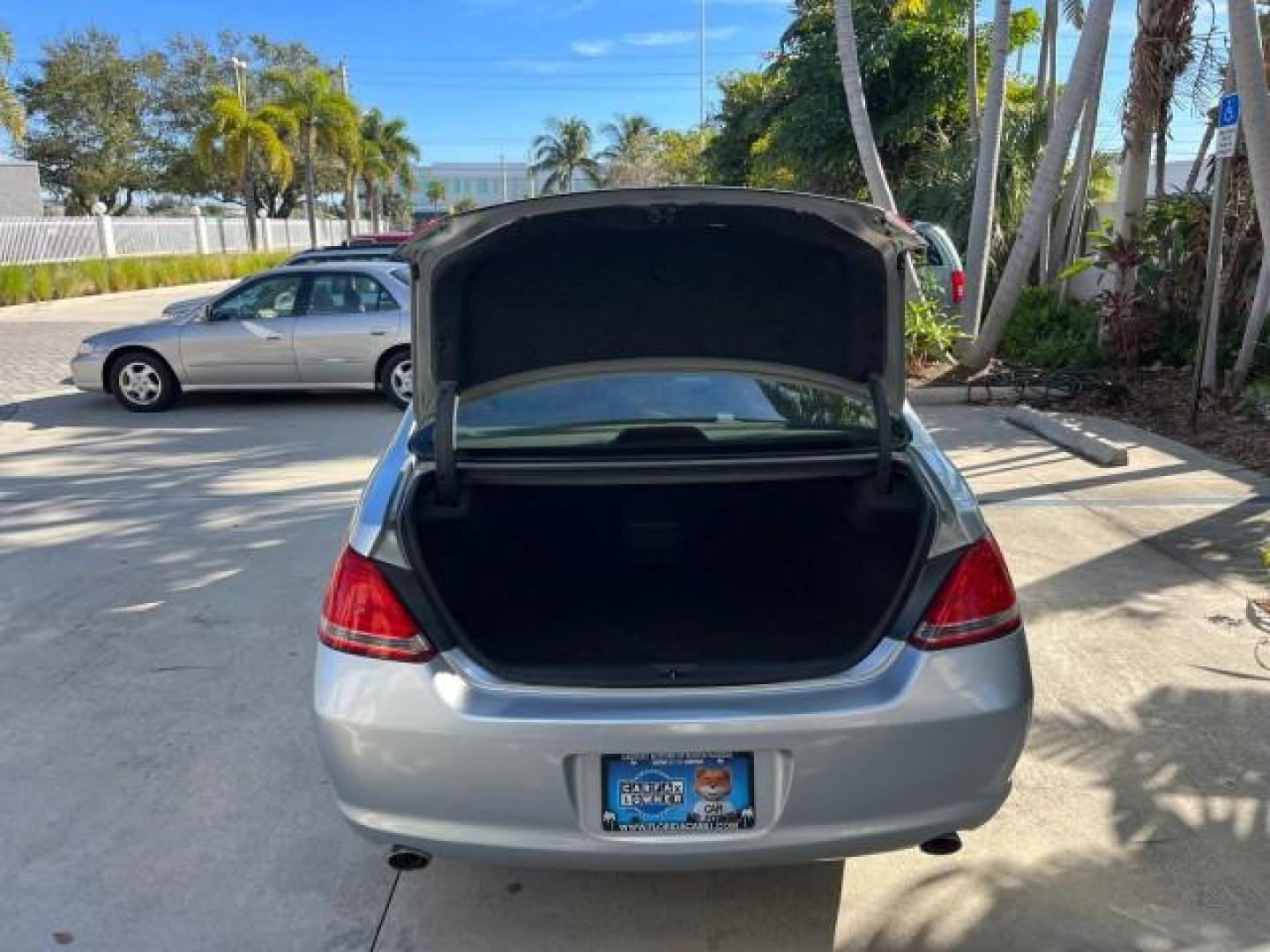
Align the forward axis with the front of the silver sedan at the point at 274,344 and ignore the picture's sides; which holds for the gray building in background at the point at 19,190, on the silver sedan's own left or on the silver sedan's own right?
on the silver sedan's own right

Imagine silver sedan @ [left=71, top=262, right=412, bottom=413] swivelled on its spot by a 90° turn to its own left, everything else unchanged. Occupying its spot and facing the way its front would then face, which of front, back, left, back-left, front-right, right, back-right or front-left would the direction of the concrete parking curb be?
front-left

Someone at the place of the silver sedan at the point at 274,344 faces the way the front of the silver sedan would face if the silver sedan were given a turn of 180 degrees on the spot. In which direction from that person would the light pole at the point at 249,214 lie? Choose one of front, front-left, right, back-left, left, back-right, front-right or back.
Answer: left

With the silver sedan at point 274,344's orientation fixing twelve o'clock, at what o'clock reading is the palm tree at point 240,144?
The palm tree is roughly at 3 o'clock from the silver sedan.

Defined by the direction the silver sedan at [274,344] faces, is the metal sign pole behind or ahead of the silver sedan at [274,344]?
behind

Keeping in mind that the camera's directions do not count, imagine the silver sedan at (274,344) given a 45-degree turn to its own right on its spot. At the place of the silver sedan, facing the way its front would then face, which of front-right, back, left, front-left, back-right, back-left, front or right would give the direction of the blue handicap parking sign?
back

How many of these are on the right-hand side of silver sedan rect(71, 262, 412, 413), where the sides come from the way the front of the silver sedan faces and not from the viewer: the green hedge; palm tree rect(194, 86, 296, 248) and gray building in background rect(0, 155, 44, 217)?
3

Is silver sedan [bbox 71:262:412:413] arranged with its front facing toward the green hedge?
no

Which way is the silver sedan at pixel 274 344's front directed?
to the viewer's left

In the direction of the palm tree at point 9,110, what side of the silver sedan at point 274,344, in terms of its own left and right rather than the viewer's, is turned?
right

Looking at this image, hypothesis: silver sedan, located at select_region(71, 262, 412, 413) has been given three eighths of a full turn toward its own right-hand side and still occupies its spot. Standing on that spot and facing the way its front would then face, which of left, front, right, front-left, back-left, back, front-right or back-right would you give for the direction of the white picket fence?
front-left

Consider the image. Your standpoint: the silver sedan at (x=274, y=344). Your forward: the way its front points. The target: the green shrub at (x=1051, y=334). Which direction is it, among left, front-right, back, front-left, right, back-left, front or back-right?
back

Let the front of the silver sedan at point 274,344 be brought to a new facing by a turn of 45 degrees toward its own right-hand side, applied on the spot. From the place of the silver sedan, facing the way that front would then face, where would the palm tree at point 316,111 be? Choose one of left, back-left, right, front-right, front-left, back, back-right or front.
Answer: front-right
